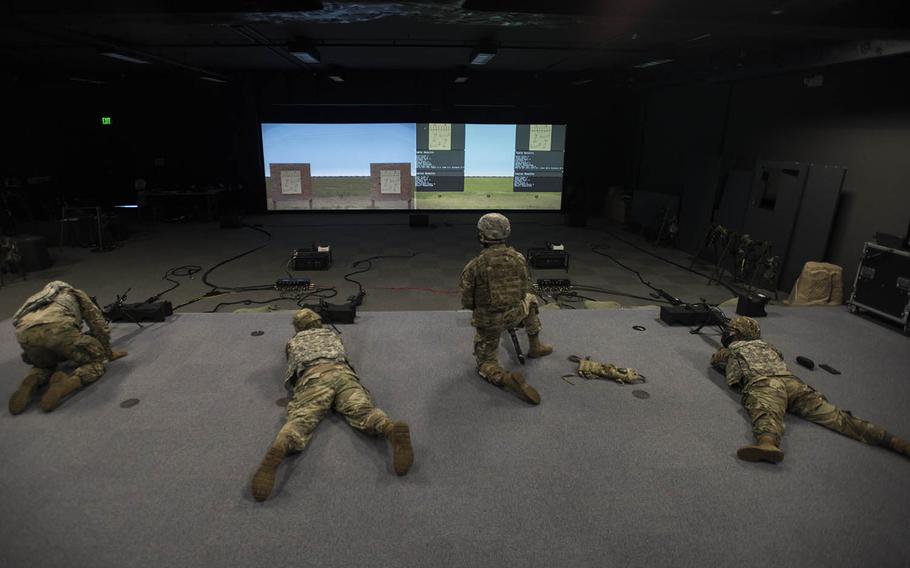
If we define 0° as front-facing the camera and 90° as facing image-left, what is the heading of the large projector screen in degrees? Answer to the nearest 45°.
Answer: approximately 0°

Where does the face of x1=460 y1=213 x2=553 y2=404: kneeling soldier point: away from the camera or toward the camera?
away from the camera

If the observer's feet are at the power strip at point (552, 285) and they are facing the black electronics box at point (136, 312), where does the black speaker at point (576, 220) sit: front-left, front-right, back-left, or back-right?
back-right

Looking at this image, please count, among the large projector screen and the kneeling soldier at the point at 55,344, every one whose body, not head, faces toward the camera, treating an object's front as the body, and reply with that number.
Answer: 1

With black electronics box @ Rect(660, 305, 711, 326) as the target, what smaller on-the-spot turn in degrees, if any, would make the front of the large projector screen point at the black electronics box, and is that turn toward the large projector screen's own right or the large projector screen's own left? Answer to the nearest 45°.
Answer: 0° — it already faces it

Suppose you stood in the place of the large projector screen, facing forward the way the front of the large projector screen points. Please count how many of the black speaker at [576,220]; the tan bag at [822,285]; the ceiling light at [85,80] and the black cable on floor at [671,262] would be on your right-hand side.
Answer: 1

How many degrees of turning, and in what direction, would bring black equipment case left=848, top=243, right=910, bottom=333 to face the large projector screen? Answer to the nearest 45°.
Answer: approximately 45° to its right

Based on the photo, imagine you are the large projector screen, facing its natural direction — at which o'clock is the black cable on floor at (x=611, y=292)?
The black cable on floor is roughly at 11 o'clock from the large projector screen.

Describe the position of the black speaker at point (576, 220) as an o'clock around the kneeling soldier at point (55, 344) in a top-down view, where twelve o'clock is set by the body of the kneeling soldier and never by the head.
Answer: The black speaker is roughly at 1 o'clock from the kneeling soldier.

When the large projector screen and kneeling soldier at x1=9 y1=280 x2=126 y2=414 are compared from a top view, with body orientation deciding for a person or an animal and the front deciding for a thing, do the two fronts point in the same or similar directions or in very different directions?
very different directions

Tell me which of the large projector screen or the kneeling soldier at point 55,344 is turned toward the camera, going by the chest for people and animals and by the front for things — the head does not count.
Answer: the large projector screen

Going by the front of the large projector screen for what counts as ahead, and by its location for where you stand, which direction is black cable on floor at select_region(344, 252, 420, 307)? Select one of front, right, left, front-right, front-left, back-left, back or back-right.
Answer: front

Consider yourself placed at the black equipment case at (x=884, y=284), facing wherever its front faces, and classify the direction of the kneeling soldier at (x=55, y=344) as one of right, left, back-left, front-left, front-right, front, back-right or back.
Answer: front

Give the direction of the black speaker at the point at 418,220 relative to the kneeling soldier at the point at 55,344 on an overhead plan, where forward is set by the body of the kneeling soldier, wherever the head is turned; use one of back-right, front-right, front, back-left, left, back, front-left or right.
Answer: front

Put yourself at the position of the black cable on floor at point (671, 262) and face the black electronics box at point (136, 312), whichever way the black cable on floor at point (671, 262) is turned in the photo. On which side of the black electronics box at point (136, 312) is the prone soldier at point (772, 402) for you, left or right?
left

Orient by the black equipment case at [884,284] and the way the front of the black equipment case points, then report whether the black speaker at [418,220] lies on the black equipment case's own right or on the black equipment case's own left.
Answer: on the black equipment case's own right

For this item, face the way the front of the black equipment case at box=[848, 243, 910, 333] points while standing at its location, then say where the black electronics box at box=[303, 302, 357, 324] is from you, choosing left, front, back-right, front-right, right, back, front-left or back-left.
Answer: front

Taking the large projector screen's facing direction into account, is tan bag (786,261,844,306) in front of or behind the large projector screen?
in front

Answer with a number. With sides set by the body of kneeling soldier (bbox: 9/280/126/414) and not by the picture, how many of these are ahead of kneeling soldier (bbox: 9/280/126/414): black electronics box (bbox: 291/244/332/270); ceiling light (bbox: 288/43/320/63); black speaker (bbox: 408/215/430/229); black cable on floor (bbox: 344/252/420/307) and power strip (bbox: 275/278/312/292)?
5

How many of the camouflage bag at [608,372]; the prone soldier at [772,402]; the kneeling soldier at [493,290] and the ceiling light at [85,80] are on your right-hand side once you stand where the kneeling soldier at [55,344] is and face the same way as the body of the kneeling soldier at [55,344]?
3
